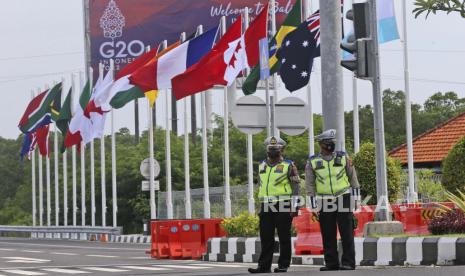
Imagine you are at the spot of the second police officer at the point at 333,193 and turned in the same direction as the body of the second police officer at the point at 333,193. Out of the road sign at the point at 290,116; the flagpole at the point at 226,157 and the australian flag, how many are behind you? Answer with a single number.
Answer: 3

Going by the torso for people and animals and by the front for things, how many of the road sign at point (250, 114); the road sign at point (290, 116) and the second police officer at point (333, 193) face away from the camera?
2

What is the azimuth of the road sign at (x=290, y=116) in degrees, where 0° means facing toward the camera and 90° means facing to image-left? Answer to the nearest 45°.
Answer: approximately 180°

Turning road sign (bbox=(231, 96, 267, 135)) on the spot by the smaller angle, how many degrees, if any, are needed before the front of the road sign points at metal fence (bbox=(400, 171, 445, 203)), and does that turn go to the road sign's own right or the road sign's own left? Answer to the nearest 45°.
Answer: approximately 45° to the road sign's own right

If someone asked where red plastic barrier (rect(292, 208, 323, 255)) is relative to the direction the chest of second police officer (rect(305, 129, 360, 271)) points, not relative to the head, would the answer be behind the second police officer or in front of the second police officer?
behind

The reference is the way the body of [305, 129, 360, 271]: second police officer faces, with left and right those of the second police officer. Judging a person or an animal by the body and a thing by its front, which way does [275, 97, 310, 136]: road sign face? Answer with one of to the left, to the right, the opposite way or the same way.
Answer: the opposite way

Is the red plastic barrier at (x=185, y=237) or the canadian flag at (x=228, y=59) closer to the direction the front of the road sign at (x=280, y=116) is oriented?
the canadian flag

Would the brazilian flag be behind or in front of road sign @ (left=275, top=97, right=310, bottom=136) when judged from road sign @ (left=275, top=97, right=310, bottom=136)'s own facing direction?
in front

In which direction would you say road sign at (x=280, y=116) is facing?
away from the camera

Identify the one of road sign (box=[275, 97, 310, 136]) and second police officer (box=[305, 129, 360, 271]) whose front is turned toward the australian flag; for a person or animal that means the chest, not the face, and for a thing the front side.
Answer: the road sign
